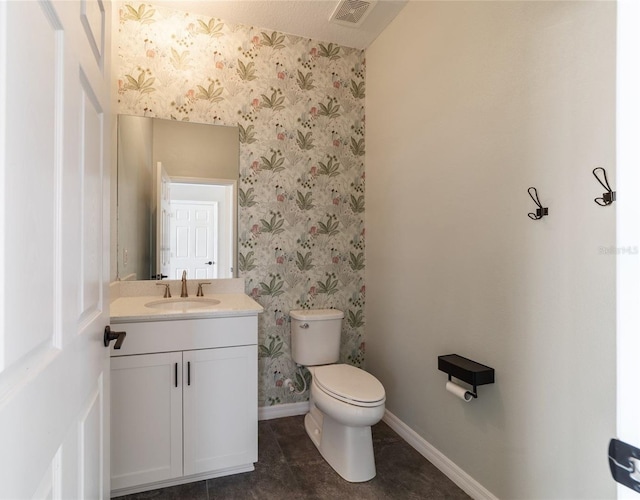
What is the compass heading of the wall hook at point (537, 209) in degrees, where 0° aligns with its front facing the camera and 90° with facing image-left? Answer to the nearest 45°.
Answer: approximately 45°

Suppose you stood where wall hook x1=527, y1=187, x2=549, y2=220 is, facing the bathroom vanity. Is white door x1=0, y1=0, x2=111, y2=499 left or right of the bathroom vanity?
left

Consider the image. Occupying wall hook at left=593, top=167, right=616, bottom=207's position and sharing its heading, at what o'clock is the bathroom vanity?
The bathroom vanity is roughly at 1 o'clock from the wall hook.
